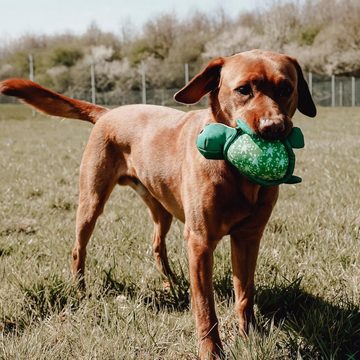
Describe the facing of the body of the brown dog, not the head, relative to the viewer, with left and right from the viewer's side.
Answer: facing the viewer and to the right of the viewer

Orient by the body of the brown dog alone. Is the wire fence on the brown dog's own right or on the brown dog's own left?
on the brown dog's own left
